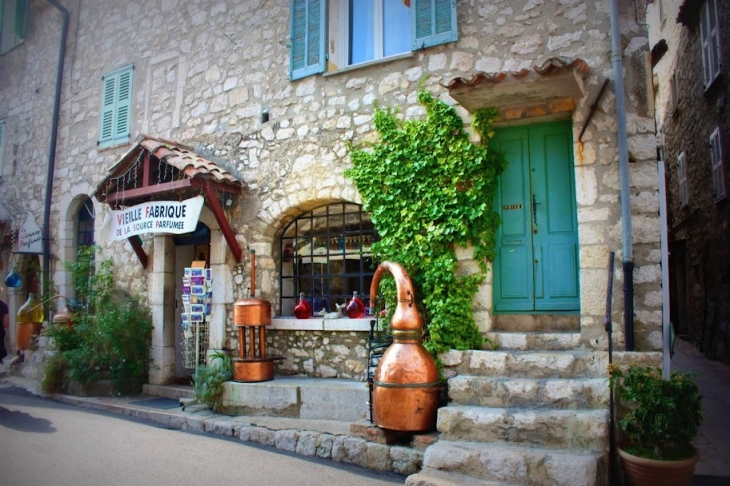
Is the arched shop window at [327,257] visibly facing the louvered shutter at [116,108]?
no

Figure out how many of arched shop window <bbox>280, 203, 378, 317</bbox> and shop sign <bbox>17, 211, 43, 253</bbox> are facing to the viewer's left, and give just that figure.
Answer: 0

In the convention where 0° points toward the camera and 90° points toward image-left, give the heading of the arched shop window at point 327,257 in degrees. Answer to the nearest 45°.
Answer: approximately 0°

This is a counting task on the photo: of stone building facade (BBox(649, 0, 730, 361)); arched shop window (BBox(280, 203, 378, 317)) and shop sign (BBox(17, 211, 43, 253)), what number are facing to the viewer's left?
1

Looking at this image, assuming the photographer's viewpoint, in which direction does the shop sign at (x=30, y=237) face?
facing the viewer

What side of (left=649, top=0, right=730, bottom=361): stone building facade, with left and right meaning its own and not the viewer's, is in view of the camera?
left

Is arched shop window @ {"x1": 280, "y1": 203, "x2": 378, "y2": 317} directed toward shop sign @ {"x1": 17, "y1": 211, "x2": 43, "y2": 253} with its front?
no

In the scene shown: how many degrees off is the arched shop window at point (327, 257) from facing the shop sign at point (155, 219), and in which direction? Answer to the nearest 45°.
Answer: approximately 90° to its right

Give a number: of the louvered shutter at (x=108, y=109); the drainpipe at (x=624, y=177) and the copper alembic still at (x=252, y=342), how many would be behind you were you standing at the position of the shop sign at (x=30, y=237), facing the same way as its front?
0

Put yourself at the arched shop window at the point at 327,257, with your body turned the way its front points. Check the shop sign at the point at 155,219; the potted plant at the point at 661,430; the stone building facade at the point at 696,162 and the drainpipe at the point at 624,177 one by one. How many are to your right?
1

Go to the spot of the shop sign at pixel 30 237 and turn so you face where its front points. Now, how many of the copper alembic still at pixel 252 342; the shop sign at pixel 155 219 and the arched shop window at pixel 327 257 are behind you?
0

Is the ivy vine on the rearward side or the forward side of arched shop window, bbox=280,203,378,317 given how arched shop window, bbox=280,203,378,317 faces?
on the forward side
